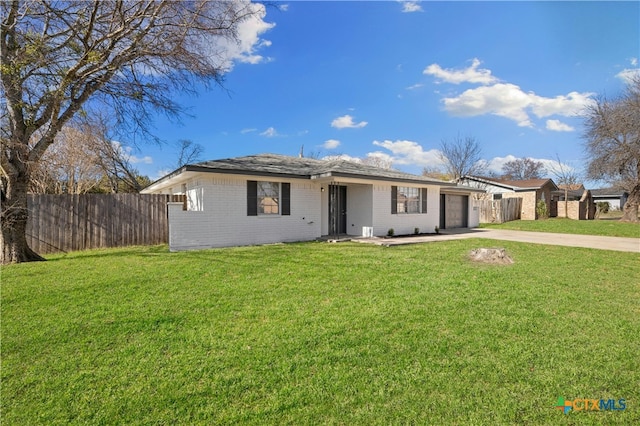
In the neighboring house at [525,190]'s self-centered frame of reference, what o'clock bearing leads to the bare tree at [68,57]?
The bare tree is roughly at 2 o'clock from the neighboring house.

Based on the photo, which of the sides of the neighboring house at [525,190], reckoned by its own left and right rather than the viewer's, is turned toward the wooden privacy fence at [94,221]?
right

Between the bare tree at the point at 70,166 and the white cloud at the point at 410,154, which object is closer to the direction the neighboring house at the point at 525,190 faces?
the bare tree

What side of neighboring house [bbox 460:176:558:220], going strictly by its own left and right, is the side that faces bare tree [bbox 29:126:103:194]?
right

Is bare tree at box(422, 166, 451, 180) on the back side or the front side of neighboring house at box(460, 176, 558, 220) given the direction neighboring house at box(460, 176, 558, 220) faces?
on the back side

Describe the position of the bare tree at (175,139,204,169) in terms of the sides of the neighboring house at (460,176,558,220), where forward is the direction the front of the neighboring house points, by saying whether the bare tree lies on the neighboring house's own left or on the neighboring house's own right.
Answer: on the neighboring house's own right
